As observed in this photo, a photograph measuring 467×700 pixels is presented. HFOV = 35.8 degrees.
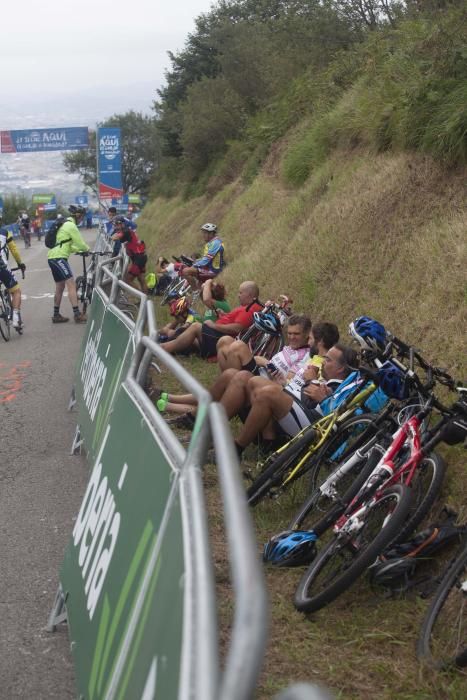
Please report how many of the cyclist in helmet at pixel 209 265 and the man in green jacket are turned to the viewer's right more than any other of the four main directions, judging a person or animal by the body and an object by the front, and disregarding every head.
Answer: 1

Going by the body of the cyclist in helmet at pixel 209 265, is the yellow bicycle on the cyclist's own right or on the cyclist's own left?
on the cyclist's own left

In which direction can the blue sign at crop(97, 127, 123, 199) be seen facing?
toward the camera

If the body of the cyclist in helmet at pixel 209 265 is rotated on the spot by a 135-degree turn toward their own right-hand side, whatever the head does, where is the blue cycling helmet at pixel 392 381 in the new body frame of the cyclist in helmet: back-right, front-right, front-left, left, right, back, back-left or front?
back-right

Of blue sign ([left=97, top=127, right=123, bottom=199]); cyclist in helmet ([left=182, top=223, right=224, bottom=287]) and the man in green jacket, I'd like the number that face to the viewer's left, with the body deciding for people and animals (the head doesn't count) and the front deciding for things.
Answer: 1

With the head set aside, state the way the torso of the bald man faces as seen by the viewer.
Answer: to the viewer's left

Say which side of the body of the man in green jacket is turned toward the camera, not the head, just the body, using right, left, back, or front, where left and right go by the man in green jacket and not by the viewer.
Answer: right

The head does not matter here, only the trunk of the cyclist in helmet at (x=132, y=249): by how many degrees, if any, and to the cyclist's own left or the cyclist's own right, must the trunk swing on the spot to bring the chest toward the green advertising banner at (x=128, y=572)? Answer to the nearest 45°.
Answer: approximately 45° to the cyclist's own left

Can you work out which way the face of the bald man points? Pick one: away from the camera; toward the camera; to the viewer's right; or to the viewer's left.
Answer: to the viewer's left

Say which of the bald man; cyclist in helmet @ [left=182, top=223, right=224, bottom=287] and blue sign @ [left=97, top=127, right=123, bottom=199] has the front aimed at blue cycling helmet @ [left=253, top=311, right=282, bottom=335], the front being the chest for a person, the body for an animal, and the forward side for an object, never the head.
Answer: the blue sign

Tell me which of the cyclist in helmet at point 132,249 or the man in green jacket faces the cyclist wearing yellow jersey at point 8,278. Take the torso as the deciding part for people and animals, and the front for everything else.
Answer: the cyclist in helmet

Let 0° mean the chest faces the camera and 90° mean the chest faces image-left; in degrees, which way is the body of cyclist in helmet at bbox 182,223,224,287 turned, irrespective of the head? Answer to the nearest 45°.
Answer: approximately 90°

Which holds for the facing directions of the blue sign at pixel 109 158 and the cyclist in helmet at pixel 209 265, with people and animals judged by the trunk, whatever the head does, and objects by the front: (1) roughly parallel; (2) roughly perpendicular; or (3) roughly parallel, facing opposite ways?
roughly perpendicular

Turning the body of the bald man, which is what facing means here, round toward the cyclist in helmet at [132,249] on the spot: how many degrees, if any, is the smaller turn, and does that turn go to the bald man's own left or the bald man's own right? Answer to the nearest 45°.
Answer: approximately 90° to the bald man's own right

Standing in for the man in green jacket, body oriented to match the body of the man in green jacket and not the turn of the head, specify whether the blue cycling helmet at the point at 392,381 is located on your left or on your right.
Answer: on your right
